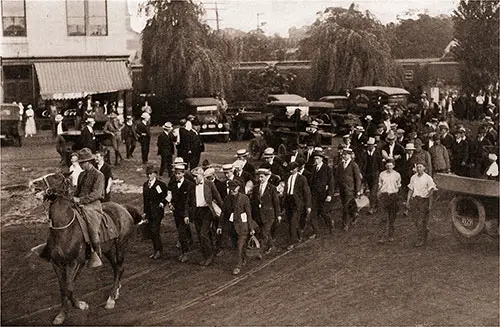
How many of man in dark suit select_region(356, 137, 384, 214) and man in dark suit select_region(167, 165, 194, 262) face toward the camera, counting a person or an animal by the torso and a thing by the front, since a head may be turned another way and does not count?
2

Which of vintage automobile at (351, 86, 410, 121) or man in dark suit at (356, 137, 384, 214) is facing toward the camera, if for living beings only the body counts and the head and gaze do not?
the man in dark suit

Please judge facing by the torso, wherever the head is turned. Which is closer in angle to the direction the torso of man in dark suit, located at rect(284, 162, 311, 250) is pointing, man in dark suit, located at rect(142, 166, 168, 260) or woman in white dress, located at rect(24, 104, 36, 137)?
the man in dark suit

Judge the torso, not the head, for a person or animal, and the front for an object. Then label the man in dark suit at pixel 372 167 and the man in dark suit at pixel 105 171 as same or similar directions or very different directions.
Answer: same or similar directions

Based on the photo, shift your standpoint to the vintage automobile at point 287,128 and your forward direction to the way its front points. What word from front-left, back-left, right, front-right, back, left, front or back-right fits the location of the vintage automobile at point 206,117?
right

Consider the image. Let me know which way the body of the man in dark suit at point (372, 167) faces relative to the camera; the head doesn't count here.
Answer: toward the camera

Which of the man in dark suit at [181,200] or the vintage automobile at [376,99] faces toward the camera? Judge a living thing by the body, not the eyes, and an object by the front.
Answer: the man in dark suit

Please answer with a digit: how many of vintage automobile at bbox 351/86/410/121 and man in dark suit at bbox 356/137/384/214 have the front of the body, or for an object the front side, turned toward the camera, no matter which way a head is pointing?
1

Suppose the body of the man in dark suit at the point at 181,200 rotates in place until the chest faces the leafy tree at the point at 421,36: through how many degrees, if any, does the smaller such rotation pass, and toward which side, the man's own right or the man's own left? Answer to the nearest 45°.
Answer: approximately 135° to the man's own left

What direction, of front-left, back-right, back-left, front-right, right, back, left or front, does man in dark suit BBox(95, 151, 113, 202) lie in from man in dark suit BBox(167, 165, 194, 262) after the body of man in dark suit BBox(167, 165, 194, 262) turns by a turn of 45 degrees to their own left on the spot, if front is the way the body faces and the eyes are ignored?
back

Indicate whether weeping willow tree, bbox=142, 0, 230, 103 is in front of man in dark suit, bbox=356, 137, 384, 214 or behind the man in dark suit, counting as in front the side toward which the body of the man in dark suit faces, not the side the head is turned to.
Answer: behind

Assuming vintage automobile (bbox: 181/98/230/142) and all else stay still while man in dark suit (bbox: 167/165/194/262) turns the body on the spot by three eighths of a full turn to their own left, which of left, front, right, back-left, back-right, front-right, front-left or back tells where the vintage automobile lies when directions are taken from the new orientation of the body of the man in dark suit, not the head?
front-left
